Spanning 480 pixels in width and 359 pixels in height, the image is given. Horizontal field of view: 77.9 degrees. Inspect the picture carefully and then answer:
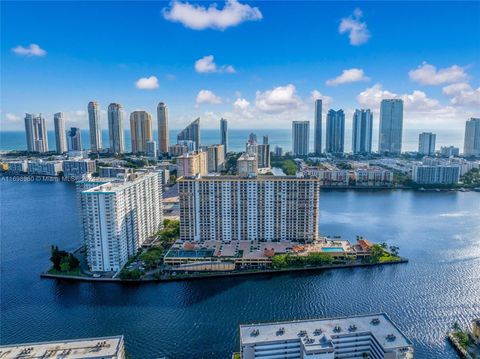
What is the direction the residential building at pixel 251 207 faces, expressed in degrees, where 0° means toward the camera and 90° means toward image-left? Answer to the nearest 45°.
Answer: approximately 0°

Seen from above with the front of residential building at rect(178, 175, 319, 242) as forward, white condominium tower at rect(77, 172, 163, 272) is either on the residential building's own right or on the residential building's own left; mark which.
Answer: on the residential building's own right
